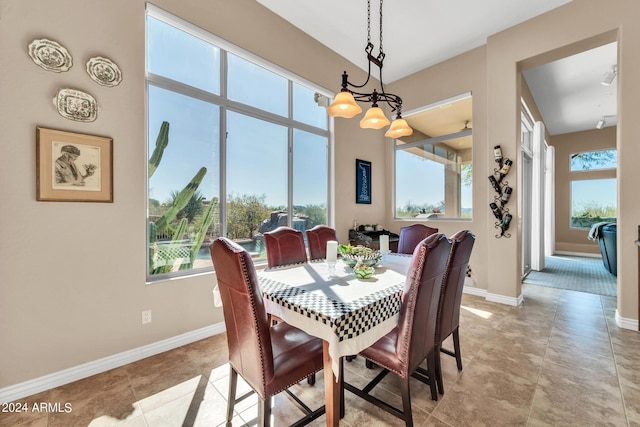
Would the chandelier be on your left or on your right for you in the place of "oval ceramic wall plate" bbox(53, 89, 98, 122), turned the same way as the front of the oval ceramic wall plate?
on your left

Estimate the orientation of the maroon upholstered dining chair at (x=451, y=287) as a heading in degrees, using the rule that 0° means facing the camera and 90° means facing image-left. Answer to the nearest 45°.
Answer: approximately 135°

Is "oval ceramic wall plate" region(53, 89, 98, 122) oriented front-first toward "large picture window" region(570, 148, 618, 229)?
no

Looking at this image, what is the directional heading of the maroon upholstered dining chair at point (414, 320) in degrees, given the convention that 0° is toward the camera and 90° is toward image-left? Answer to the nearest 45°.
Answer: approximately 135°

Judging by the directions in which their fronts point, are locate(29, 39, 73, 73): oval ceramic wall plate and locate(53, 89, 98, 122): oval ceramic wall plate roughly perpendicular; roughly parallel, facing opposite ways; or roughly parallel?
roughly parallel

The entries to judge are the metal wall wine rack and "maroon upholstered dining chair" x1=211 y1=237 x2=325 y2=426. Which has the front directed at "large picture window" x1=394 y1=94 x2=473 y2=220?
the maroon upholstered dining chair

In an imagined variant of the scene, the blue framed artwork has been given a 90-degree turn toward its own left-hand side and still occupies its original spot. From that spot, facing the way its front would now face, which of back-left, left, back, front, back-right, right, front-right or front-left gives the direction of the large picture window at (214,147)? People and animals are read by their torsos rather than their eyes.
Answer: back

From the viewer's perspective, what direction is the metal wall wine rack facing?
toward the camera

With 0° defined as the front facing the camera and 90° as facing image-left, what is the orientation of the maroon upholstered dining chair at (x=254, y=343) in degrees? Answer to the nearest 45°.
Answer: approximately 225°

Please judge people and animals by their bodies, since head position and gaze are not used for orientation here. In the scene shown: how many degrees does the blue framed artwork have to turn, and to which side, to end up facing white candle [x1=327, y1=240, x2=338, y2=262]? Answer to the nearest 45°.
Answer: approximately 45° to its right

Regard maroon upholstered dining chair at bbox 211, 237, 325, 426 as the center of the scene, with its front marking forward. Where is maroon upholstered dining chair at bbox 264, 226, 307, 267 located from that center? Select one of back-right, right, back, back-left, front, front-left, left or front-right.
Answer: front-left

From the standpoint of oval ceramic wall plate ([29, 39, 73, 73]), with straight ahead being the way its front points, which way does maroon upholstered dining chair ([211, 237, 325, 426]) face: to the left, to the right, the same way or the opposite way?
to the left

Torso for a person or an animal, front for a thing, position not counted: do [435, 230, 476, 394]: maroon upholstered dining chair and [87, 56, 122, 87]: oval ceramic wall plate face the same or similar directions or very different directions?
very different directions

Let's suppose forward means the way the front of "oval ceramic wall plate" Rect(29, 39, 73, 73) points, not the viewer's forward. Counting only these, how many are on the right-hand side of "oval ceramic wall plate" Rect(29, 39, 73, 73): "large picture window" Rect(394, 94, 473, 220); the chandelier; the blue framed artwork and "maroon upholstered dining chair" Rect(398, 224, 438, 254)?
0

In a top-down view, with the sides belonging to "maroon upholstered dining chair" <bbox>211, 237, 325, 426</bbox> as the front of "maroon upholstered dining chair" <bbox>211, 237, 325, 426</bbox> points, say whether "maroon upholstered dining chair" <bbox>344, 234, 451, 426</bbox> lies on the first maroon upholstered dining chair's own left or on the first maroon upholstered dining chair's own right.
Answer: on the first maroon upholstered dining chair's own right
